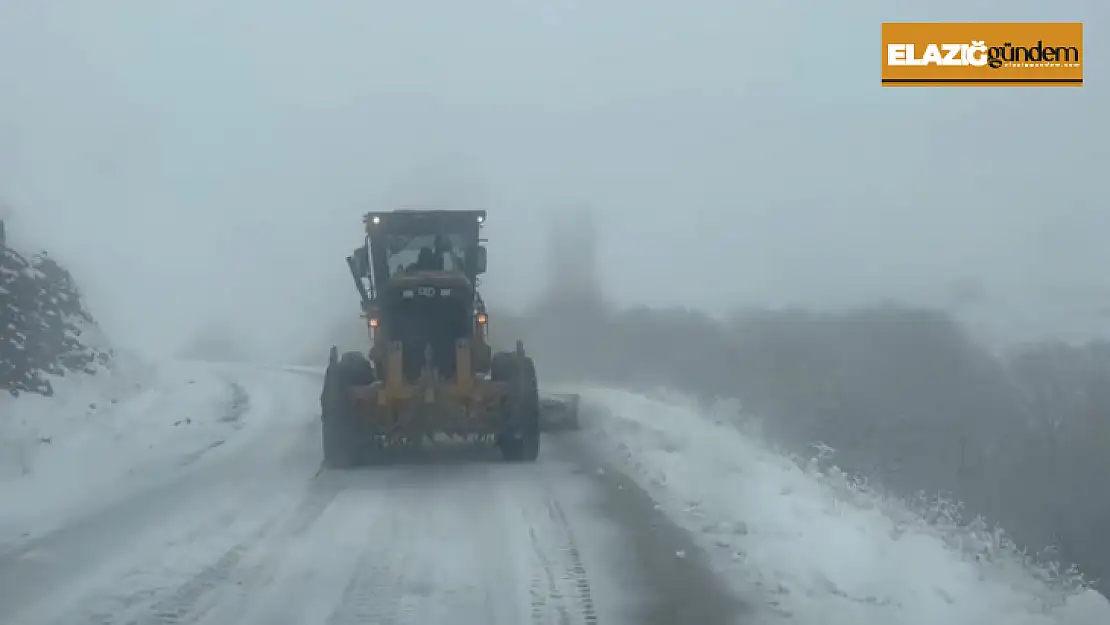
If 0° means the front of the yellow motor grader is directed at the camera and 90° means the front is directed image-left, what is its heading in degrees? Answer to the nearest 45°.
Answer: approximately 180°
